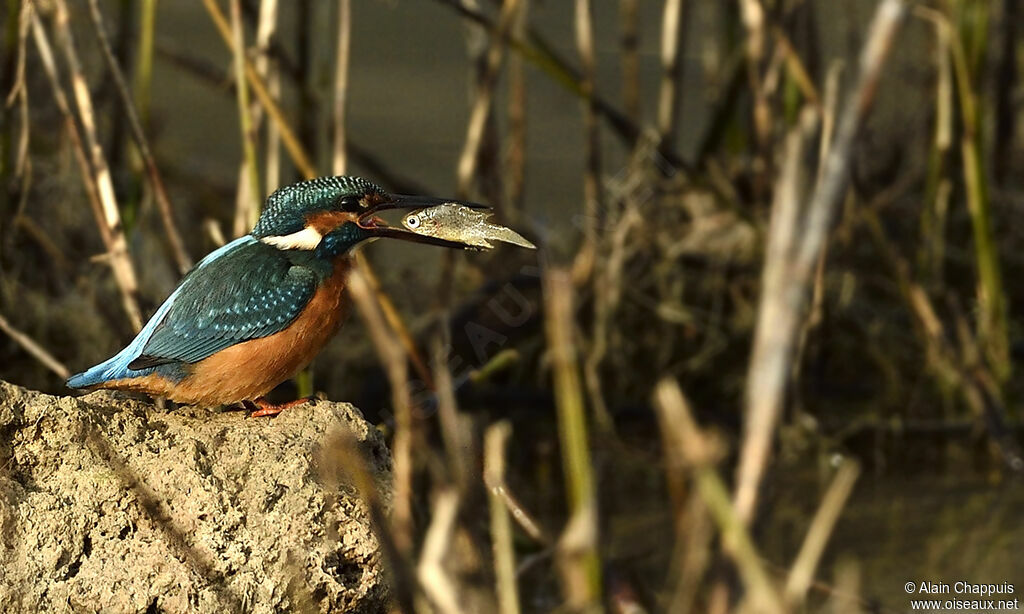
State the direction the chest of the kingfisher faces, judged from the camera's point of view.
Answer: to the viewer's right

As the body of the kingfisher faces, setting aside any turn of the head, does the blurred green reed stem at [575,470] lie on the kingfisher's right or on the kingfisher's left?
on the kingfisher's right

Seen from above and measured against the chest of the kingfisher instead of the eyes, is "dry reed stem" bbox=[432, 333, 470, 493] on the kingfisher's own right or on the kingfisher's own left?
on the kingfisher's own right

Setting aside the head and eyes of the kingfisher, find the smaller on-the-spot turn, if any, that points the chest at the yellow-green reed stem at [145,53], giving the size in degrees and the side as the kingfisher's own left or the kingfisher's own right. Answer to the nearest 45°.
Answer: approximately 90° to the kingfisher's own left

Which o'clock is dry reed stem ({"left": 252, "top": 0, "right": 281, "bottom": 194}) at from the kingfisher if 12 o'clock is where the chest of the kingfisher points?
The dry reed stem is roughly at 9 o'clock from the kingfisher.

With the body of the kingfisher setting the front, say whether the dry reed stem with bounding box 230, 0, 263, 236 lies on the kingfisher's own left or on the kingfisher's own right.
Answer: on the kingfisher's own left

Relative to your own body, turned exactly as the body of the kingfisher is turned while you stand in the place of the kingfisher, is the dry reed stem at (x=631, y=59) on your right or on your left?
on your left
